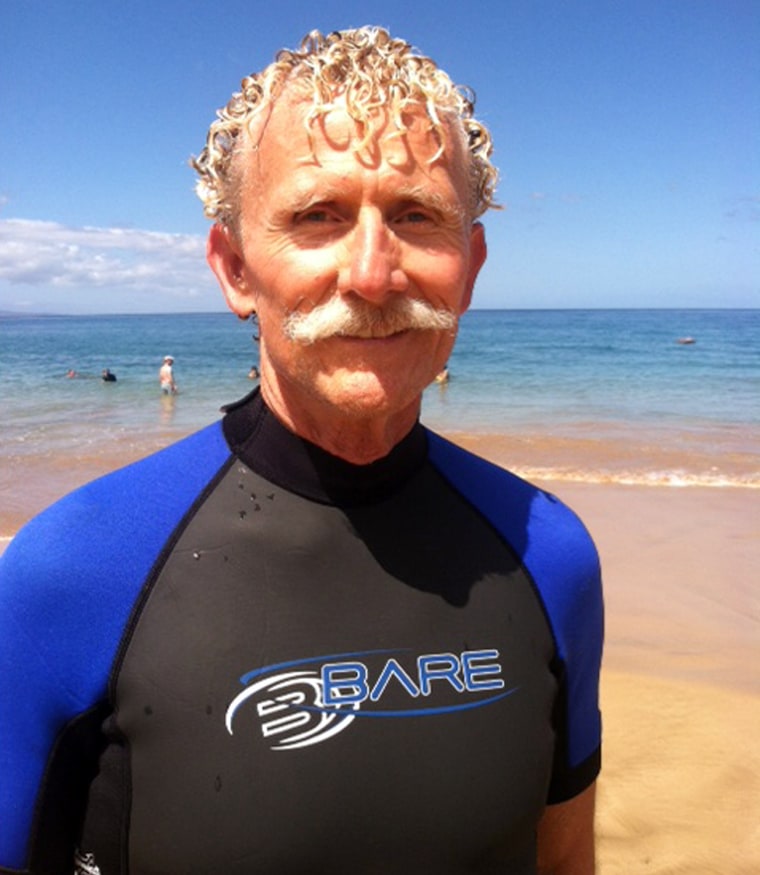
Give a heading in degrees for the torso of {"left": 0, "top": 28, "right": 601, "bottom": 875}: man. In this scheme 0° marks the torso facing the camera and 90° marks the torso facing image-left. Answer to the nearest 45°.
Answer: approximately 0°
